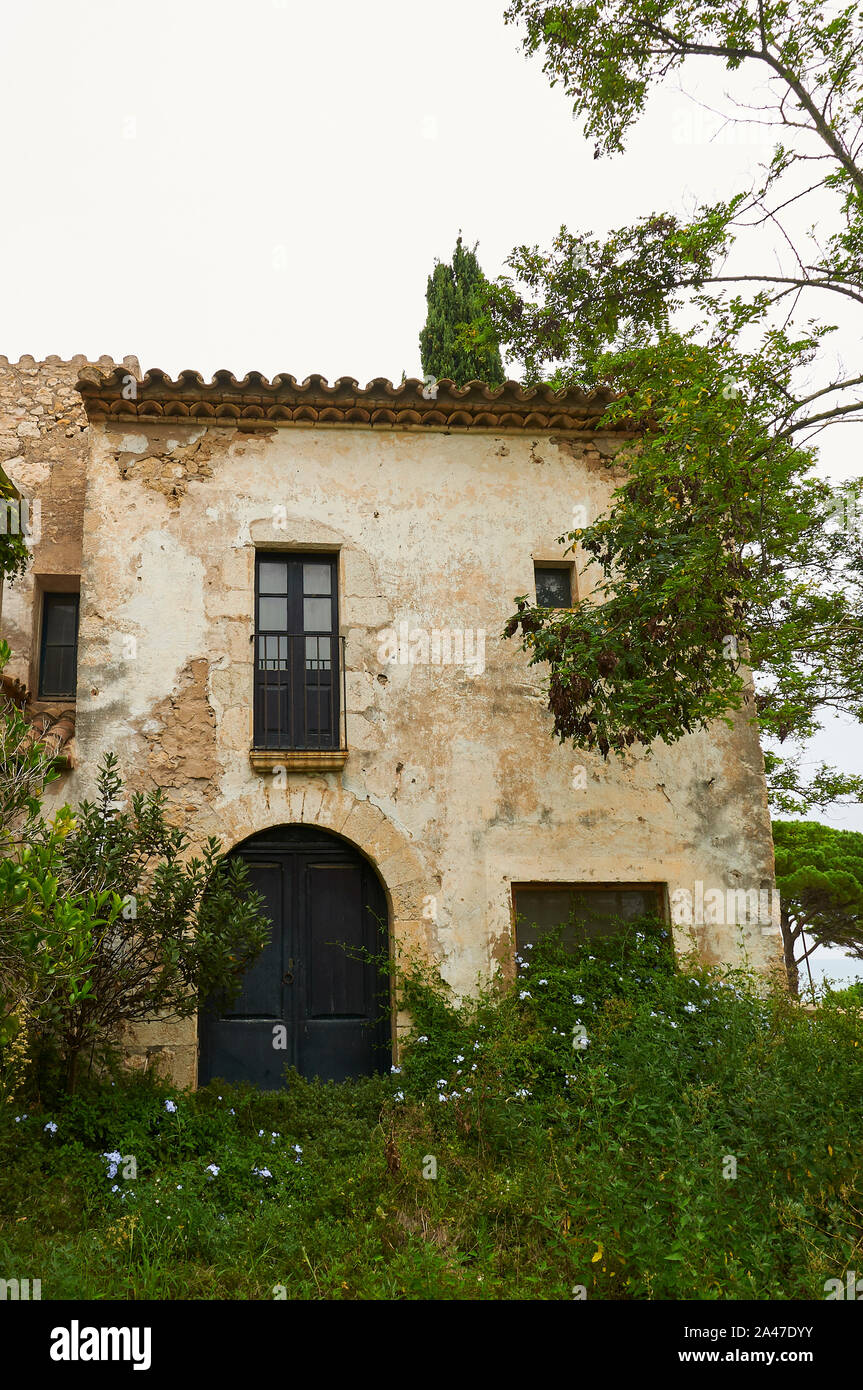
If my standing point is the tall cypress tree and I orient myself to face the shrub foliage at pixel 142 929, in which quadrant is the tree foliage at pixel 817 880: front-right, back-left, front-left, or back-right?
back-left

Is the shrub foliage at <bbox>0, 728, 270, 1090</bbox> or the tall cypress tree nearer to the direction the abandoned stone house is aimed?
the shrub foliage

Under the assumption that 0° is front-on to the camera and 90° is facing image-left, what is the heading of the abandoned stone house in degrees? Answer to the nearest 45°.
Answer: approximately 0°

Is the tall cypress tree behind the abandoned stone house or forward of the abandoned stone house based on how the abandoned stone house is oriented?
behind

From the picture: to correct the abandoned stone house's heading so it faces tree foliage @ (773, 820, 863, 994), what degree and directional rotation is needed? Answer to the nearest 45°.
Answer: approximately 135° to its left

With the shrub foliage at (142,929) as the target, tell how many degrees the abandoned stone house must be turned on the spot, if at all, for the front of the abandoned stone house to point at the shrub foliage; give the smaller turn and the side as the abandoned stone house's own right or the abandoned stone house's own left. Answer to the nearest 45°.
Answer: approximately 45° to the abandoned stone house's own right

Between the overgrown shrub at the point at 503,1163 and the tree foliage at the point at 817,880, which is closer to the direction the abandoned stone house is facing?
the overgrown shrub
